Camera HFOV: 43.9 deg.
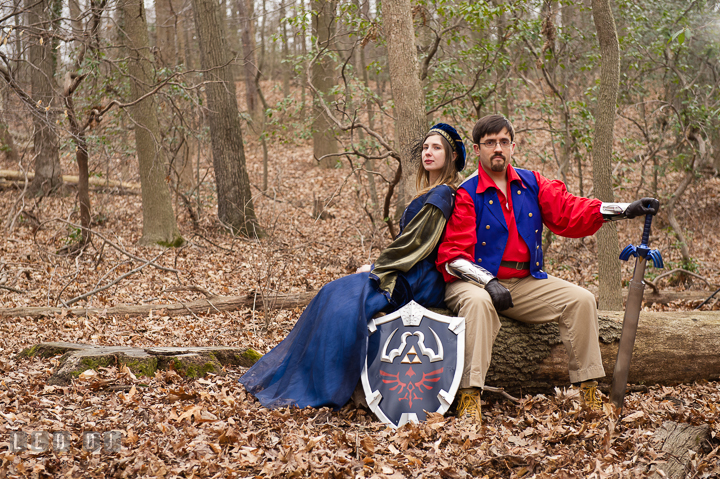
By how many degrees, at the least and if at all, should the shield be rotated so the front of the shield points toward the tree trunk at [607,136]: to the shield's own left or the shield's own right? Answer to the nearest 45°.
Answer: approximately 135° to the shield's own left

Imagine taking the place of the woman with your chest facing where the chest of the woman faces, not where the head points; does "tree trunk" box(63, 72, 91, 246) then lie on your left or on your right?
on your right

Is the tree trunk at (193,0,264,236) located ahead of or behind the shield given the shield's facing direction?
behind

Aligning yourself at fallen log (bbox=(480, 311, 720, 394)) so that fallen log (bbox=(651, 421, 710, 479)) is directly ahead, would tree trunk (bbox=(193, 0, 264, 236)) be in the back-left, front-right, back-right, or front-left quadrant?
back-right

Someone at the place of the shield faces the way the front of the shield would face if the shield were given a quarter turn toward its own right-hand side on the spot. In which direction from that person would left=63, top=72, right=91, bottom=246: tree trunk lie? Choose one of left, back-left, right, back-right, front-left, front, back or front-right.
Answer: front-right

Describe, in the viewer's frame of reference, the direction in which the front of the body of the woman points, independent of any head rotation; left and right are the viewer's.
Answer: facing to the left of the viewer

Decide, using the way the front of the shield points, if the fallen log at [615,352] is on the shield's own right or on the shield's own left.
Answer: on the shield's own left
